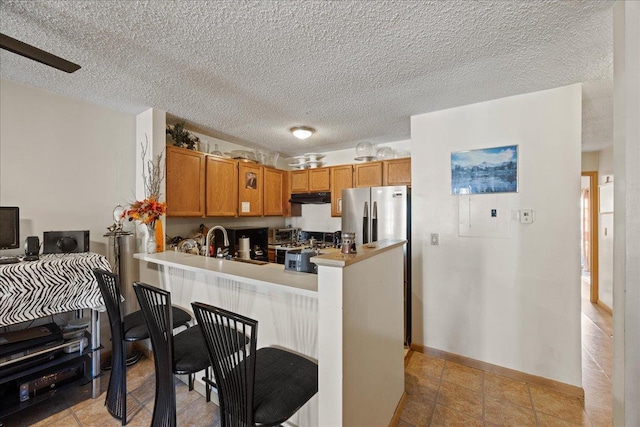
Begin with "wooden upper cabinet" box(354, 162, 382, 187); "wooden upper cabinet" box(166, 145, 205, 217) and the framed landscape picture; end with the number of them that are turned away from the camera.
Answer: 0

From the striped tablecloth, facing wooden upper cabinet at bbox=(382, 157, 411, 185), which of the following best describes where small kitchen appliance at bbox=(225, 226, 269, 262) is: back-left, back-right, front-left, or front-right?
front-left

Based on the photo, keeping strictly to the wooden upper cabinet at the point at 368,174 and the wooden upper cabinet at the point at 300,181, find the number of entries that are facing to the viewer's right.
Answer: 0

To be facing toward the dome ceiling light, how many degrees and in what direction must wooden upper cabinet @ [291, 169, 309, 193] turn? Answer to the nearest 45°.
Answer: approximately 45° to its left

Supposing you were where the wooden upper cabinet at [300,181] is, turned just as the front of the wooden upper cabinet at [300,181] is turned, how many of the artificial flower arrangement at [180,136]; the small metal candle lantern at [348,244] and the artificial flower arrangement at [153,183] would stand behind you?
0

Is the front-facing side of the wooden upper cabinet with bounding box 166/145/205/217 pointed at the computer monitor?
no

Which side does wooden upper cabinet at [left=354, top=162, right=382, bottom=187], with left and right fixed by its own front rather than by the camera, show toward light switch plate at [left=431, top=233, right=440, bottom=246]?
left

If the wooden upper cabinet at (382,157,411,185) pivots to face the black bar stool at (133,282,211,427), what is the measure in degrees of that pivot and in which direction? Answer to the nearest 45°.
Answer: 0° — it already faces it

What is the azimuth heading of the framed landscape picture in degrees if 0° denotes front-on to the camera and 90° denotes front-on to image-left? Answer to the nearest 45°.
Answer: approximately 45°

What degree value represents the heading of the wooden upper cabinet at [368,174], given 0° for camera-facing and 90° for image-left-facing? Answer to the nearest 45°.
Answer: approximately 45°

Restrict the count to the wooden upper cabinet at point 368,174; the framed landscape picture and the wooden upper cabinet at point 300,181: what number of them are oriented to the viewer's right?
0

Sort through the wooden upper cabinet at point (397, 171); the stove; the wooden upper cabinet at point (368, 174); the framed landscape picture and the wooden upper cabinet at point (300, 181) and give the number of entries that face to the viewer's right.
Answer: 0

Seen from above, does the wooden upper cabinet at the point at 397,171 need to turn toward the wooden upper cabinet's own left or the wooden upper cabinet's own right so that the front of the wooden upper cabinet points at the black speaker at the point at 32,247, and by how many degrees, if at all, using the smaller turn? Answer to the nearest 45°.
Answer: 0° — it already faces it

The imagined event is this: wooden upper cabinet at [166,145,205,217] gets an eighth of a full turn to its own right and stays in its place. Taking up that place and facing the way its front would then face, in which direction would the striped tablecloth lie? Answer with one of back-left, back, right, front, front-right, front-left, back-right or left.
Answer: front-right

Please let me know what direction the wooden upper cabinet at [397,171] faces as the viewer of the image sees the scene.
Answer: facing the viewer and to the left of the viewer

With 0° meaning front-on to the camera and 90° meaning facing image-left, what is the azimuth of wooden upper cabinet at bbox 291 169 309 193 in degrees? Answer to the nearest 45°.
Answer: approximately 45°
